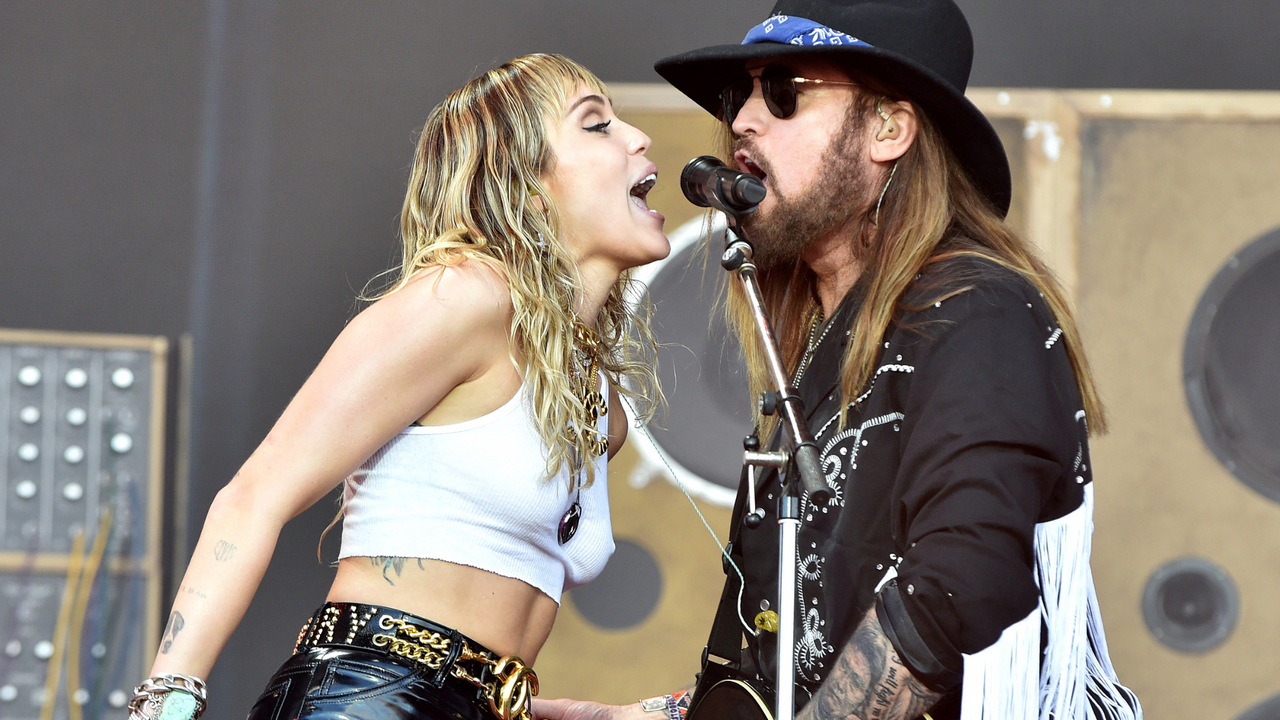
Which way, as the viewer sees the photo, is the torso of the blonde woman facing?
to the viewer's right

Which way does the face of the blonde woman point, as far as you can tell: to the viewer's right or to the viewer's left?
to the viewer's right

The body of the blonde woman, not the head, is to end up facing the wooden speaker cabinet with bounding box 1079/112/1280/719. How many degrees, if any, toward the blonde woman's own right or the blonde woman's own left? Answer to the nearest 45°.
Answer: approximately 45° to the blonde woman's own left

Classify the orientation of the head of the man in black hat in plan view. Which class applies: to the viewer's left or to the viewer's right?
to the viewer's left
